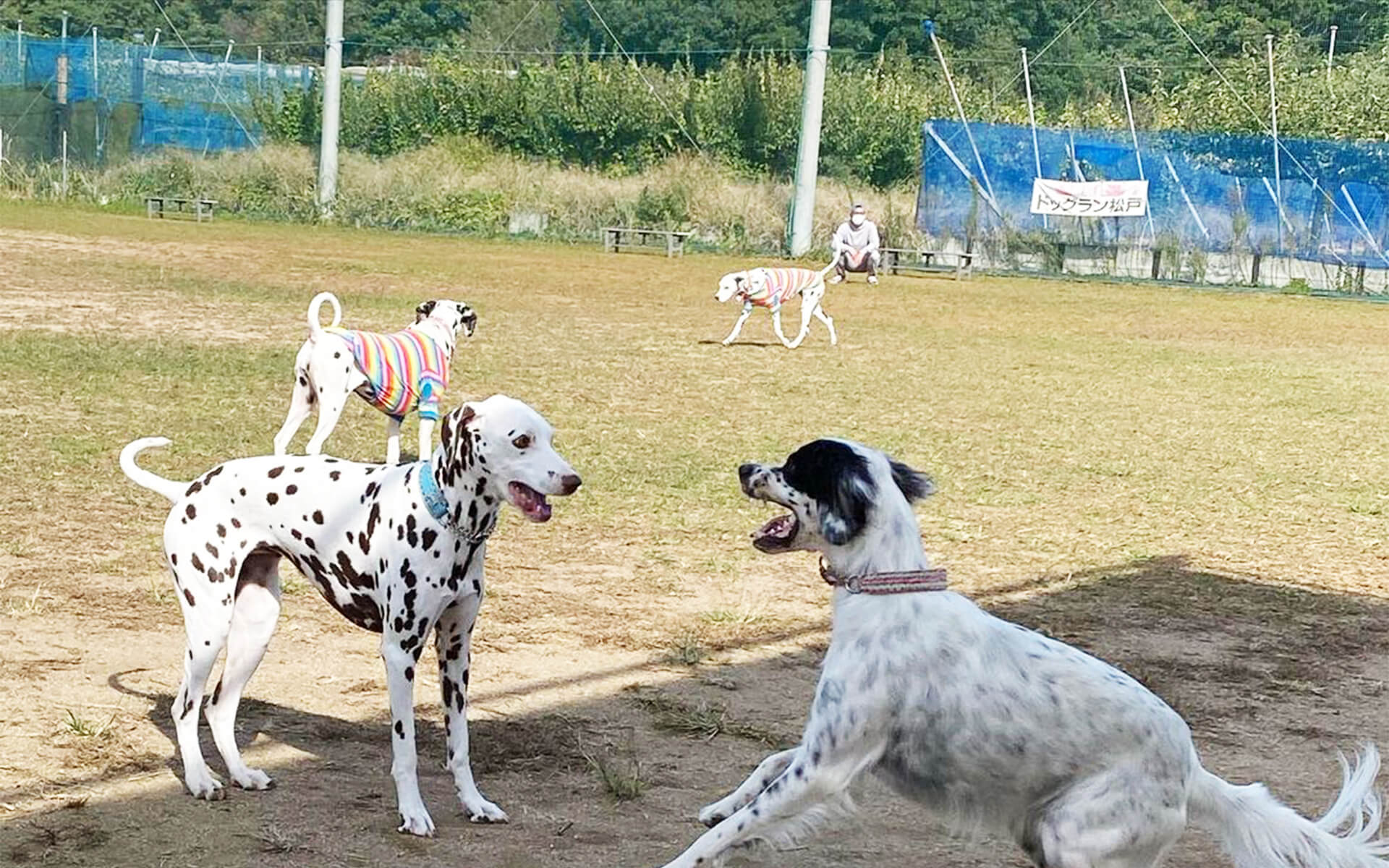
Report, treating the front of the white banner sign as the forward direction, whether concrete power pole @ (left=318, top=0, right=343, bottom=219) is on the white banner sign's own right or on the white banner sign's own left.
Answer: on the white banner sign's own right

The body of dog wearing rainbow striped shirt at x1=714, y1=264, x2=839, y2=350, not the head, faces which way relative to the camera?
to the viewer's left

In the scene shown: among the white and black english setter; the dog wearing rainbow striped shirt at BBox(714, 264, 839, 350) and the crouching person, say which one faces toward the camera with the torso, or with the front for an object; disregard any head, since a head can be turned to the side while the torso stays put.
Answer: the crouching person

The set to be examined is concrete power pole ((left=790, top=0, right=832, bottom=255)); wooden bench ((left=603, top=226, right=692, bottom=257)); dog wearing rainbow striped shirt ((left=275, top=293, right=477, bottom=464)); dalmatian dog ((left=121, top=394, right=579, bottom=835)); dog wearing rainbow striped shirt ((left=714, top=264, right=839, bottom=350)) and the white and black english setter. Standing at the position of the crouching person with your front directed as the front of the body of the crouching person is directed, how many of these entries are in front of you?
4

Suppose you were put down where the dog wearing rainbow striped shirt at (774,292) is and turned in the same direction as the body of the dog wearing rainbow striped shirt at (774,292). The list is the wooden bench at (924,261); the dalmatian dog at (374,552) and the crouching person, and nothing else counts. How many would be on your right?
2

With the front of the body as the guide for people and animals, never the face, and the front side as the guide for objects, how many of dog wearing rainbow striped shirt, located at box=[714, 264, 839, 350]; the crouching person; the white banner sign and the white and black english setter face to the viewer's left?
2

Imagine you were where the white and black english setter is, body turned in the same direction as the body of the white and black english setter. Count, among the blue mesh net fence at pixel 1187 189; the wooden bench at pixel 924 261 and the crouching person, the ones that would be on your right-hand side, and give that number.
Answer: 3

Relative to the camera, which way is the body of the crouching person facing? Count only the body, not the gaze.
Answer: toward the camera

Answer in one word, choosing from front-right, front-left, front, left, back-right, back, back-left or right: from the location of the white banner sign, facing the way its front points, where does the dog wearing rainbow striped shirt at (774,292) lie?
front

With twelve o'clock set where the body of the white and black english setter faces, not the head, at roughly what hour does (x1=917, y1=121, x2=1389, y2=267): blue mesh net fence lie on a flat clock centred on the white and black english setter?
The blue mesh net fence is roughly at 3 o'clock from the white and black english setter.

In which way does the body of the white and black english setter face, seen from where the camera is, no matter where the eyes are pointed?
to the viewer's left

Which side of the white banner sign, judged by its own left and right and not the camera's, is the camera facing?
front

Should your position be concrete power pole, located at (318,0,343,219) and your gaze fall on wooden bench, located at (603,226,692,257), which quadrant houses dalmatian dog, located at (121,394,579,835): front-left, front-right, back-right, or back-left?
front-right

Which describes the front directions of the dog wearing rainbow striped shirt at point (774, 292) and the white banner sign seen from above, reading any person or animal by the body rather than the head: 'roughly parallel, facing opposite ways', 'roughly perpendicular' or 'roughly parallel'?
roughly perpendicular

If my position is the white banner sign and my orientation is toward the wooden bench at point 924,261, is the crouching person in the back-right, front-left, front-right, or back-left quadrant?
front-left

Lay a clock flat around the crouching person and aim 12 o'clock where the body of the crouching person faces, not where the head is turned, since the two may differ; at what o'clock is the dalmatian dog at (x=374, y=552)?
The dalmatian dog is roughly at 12 o'clock from the crouching person.

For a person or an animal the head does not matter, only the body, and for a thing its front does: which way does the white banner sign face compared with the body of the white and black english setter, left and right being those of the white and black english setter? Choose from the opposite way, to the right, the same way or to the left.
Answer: to the left

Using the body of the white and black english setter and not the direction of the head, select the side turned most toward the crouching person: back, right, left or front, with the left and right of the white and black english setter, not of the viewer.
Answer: right

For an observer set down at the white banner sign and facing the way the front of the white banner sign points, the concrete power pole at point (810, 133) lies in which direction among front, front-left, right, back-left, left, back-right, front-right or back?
right

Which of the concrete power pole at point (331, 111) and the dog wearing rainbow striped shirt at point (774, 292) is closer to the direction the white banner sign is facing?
the dog wearing rainbow striped shirt
